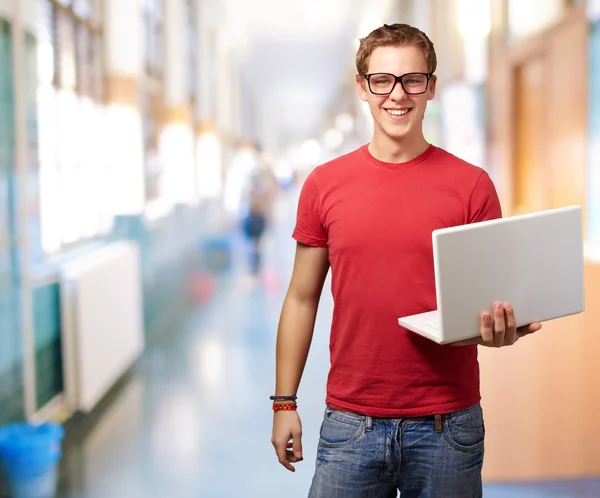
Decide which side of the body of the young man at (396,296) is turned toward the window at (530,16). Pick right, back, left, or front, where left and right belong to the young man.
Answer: back

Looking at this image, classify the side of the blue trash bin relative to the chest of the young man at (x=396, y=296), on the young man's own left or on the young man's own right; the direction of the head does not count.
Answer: on the young man's own right

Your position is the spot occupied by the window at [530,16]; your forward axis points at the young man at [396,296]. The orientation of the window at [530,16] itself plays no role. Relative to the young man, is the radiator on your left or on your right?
right

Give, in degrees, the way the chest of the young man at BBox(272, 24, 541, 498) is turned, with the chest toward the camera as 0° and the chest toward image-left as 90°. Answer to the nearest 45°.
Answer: approximately 0°

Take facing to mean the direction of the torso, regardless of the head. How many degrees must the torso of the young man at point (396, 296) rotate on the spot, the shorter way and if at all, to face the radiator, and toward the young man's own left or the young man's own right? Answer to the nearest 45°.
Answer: approximately 135° to the young man's own right

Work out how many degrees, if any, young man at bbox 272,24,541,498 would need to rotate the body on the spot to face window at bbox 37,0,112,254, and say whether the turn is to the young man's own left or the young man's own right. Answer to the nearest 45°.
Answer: approximately 135° to the young man's own right
